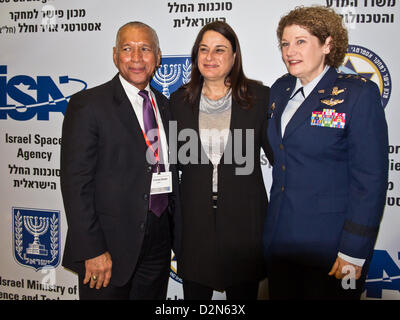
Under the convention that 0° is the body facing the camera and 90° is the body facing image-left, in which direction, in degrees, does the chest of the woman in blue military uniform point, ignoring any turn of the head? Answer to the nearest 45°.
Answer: approximately 45°

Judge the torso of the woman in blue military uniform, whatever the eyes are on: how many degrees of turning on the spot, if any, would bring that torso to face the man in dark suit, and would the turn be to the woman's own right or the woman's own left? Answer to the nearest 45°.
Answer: approximately 45° to the woman's own right

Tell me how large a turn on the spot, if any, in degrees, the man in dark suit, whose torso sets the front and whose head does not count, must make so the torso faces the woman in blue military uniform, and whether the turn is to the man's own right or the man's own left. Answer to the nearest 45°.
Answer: approximately 45° to the man's own left

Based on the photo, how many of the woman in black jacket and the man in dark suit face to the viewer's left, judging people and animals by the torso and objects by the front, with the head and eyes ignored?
0

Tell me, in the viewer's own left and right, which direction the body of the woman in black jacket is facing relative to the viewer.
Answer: facing the viewer

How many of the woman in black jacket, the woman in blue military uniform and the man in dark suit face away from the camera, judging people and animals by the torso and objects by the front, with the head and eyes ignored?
0

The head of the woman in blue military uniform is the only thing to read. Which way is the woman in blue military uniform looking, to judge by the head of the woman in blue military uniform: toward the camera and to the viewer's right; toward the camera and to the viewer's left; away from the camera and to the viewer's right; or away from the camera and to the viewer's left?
toward the camera and to the viewer's left
